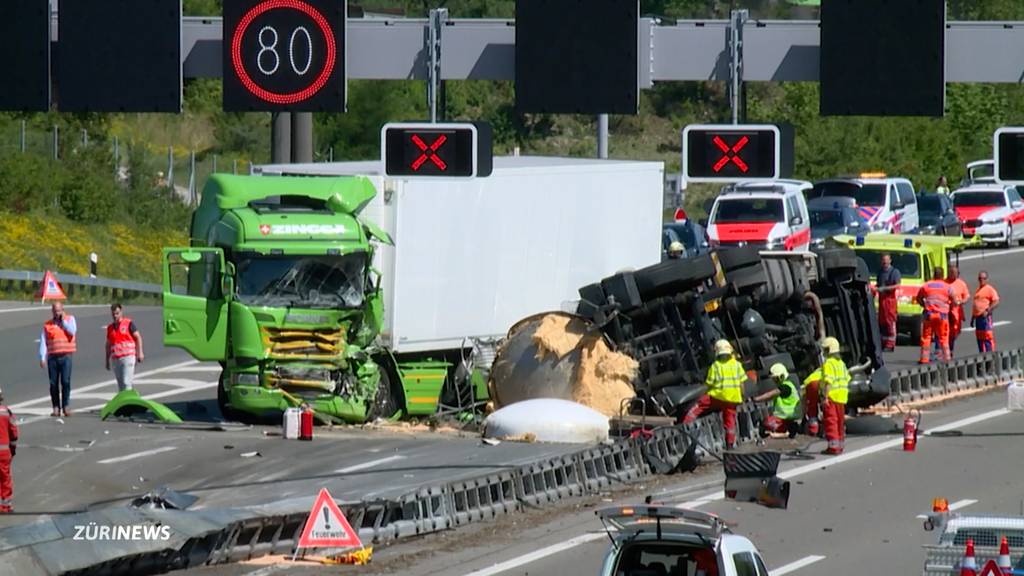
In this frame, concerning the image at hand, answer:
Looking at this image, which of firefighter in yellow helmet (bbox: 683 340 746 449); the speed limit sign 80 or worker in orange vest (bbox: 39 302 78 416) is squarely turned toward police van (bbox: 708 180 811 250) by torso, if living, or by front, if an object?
the firefighter in yellow helmet

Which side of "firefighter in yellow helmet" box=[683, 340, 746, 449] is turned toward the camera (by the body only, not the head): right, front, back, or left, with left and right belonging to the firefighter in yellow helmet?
back

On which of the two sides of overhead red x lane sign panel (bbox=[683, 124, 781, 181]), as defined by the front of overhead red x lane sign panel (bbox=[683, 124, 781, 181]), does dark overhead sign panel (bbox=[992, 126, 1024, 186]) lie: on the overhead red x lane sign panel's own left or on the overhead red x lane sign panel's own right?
on the overhead red x lane sign panel's own left

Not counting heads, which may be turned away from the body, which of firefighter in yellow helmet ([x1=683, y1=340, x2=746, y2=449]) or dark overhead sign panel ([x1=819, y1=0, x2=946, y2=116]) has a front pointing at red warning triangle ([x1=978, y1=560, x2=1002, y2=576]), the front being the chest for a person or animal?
the dark overhead sign panel

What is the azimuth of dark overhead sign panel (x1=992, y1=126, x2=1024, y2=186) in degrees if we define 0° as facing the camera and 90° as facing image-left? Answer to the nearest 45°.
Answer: approximately 0°

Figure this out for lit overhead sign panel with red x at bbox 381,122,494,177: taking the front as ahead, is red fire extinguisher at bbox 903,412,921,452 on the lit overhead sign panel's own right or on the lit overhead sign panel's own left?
on the lit overhead sign panel's own left

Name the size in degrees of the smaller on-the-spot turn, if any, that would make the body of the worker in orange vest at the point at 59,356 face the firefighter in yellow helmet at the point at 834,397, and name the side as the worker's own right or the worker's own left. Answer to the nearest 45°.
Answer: approximately 45° to the worker's own left
